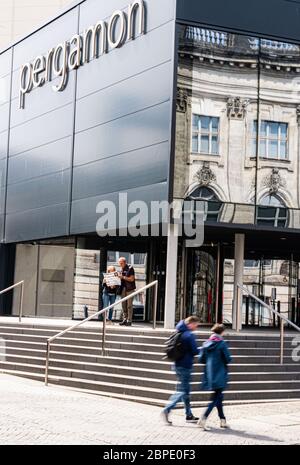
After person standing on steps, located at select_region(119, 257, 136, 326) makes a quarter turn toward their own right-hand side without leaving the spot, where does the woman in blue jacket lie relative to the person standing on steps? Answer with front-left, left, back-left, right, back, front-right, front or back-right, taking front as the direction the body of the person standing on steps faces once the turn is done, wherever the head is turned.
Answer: back-left

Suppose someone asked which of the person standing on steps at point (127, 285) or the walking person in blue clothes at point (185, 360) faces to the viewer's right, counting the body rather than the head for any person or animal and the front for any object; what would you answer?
the walking person in blue clothes

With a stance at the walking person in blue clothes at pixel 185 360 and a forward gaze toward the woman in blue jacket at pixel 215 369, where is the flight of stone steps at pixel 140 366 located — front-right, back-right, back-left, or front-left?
back-left

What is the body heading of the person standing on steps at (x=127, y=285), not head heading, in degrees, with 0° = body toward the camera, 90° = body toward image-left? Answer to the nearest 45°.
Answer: approximately 45°

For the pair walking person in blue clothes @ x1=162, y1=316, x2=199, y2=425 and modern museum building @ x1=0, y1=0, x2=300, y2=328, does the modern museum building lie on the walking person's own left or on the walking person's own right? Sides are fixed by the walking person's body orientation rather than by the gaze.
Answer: on the walking person's own left

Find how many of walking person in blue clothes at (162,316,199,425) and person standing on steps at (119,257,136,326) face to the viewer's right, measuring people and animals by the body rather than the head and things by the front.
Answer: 1

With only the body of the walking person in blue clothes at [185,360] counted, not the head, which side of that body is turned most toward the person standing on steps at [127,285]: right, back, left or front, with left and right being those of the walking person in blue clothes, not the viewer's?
left

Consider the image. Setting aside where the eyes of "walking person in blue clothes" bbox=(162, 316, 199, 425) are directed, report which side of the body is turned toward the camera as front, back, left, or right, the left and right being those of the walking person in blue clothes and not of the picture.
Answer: right
